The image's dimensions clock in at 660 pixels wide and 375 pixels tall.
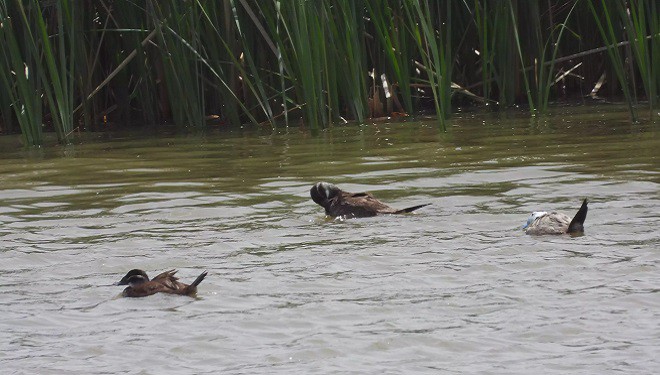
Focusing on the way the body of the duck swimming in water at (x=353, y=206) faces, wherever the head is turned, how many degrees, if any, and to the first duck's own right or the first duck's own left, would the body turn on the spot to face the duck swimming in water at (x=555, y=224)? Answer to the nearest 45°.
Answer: approximately 135° to the first duck's own left

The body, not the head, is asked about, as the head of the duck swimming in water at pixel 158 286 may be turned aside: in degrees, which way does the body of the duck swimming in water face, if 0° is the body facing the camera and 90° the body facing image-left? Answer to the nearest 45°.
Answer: approximately 90°

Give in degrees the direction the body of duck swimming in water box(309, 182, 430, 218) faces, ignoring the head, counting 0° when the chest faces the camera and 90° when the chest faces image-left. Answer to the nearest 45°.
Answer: approximately 90°

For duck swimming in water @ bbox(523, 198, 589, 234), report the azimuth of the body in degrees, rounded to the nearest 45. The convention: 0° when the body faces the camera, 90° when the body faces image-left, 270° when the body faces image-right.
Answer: approximately 90°

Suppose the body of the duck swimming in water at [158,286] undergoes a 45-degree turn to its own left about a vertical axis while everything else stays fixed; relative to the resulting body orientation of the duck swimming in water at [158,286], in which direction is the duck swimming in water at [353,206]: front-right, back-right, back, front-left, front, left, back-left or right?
back
